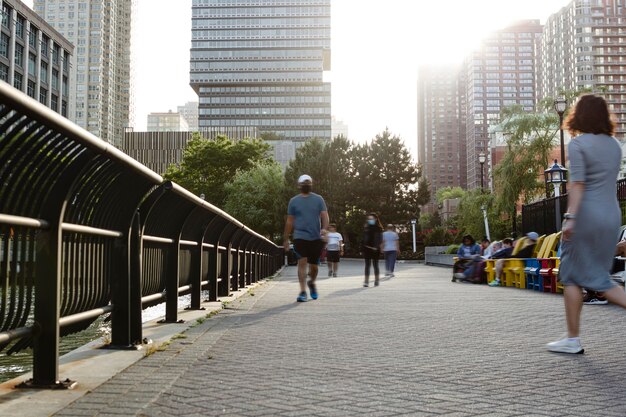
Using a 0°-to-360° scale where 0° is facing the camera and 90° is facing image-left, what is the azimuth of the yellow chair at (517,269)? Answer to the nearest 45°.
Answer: approximately 45°

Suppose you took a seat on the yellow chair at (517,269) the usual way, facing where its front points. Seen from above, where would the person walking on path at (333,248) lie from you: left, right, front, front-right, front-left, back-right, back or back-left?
right

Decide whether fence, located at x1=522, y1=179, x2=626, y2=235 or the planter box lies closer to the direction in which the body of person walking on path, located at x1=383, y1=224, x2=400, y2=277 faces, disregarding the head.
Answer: the planter box

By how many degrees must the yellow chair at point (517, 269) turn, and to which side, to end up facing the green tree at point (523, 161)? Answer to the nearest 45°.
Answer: approximately 135° to its right

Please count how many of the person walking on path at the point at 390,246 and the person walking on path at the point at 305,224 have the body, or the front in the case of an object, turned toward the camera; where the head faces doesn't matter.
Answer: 1

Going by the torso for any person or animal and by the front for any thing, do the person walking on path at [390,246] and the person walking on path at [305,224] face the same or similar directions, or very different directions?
very different directions

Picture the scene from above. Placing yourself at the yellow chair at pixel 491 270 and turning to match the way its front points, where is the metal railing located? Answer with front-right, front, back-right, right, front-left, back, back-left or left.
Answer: front-left

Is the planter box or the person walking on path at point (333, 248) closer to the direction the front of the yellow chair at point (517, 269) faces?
the person walking on path
